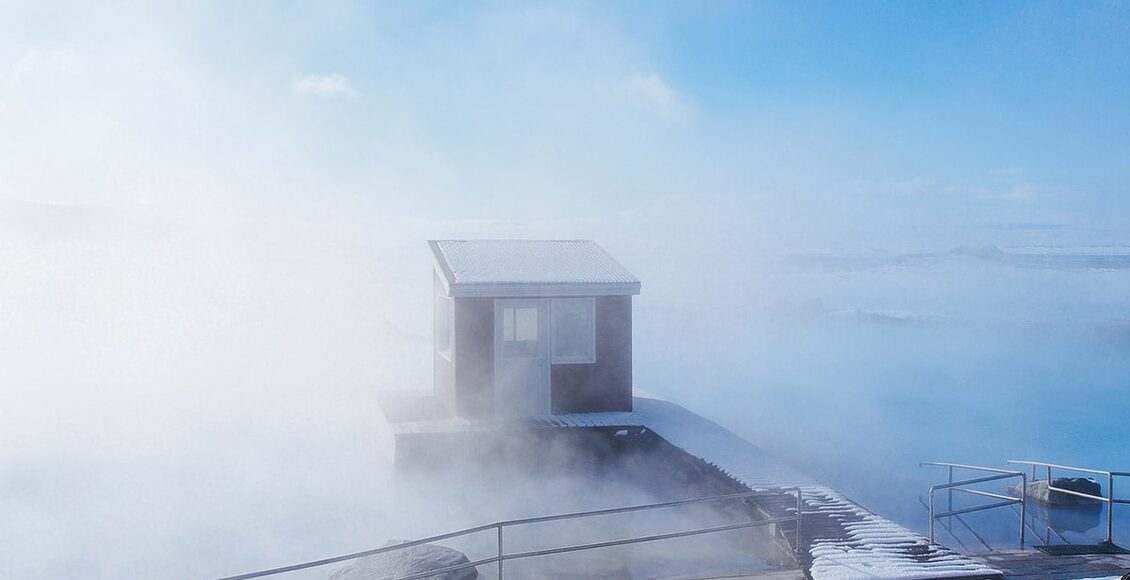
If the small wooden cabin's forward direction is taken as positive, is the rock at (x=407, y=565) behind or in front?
in front

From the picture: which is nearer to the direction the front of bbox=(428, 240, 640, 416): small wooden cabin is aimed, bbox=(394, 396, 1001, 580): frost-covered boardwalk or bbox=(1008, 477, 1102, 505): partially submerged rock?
the frost-covered boardwalk

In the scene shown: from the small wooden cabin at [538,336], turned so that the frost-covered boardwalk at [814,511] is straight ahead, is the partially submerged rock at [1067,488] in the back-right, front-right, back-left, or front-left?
front-left

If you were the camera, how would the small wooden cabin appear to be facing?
facing the viewer

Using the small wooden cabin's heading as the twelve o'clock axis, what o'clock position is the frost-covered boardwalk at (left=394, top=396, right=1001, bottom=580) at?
The frost-covered boardwalk is roughly at 11 o'clock from the small wooden cabin.

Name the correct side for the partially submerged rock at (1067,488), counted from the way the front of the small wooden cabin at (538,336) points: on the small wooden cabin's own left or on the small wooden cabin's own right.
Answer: on the small wooden cabin's own left
